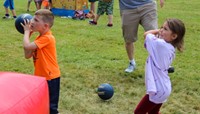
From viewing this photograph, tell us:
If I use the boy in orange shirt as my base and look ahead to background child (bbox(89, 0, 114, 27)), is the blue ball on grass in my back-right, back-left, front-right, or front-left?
front-right

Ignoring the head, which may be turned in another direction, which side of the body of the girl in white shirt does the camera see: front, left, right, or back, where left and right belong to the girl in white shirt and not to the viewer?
left

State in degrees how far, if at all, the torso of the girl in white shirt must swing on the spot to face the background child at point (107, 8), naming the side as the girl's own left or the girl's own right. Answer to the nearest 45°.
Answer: approximately 90° to the girl's own right

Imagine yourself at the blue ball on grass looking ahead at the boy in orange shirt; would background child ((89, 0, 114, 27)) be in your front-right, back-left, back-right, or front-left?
back-right

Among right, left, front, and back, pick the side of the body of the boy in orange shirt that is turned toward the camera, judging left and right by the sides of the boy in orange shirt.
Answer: left
